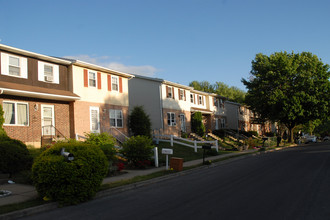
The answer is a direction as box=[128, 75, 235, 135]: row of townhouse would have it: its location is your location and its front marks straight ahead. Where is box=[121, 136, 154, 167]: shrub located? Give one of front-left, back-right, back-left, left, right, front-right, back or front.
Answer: front-right

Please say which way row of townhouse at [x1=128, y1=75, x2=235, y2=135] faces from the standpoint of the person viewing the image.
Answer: facing the viewer and to the right of the viewer

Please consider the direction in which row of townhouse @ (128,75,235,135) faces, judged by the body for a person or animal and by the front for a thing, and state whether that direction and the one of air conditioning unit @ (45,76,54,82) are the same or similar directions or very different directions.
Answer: same or similar directions

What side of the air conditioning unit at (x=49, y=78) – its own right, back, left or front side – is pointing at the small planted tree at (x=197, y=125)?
left

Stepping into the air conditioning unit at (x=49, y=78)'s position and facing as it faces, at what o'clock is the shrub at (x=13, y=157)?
The shrub is roughly at 2 o'clock from the air conditioning unit.

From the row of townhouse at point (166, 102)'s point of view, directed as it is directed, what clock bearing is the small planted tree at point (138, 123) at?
The small planted tree is roughly at 2 o'clock from the row of townhouse.

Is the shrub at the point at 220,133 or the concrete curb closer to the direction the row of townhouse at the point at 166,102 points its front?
the concrete curb

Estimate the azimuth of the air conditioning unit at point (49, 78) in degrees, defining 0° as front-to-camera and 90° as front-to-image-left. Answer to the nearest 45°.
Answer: approximately 315°

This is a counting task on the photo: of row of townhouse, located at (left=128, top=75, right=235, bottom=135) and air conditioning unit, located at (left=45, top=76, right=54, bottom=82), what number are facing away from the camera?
0
